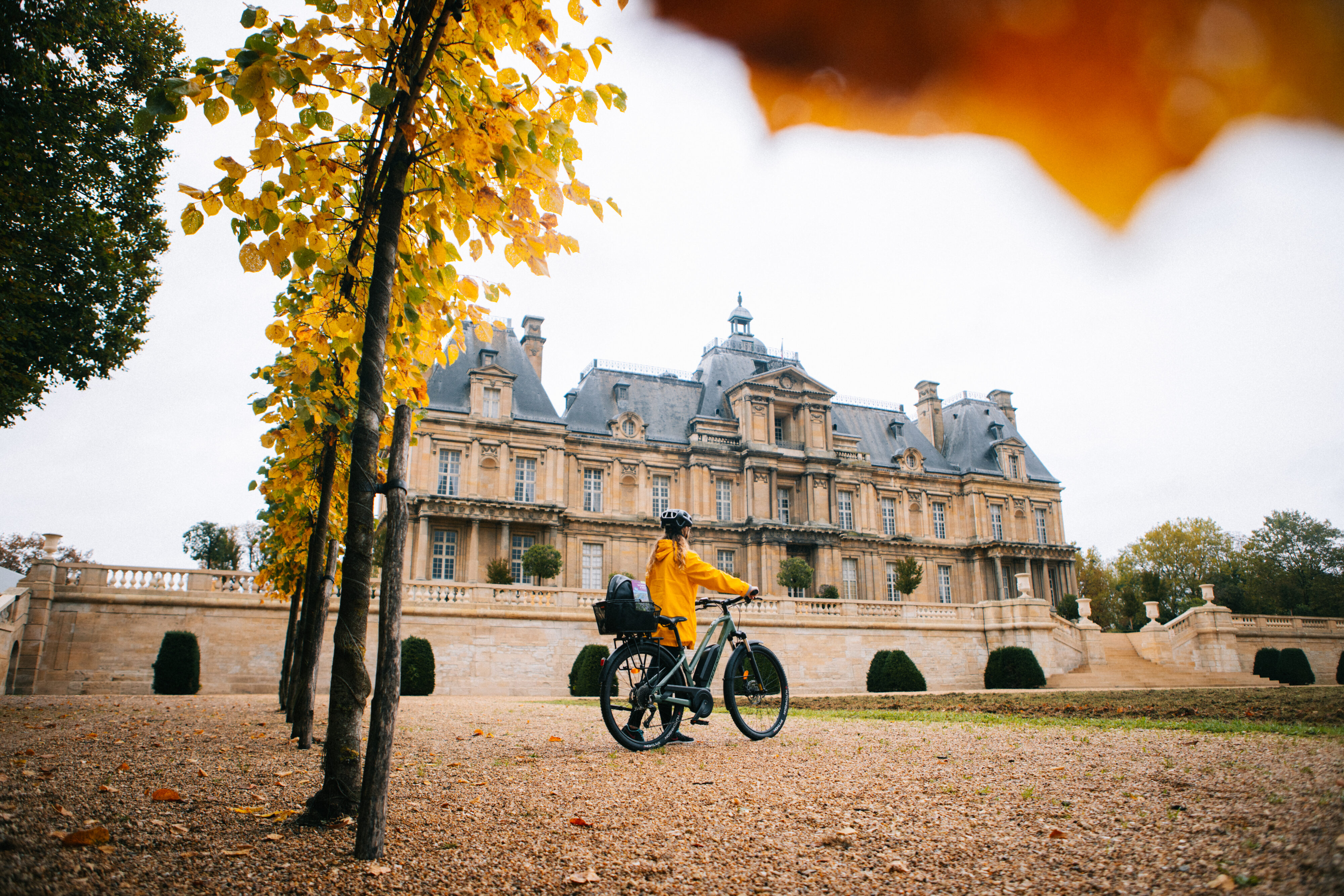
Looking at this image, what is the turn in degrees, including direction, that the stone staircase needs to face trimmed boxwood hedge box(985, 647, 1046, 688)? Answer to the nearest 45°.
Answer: approximately 45° to its right

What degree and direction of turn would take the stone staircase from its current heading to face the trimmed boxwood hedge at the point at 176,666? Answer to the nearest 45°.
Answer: approximately 45° to its right

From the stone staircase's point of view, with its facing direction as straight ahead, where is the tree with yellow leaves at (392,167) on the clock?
The tree with yellow leaves is roughly at 12 o'clock from the stone staircase.

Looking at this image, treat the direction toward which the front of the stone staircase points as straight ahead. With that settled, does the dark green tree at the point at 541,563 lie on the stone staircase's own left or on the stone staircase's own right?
on the stone staircase's own right

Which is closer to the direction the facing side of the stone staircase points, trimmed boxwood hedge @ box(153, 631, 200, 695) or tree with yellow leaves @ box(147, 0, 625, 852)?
the tree with yellow leaves

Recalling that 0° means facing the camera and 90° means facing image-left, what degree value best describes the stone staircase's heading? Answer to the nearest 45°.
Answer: approximately 0°

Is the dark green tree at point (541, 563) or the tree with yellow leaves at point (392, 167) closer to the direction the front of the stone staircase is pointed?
the tree with yellow leaves

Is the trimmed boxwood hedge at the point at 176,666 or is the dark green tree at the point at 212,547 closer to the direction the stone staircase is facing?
the trimmed boxwood hedge

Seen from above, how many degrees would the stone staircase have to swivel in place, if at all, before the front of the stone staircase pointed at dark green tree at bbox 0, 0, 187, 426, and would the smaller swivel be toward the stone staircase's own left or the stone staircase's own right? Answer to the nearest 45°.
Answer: approximately 45° to the stone staircase's own right

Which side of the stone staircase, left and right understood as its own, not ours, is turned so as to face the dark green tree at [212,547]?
right

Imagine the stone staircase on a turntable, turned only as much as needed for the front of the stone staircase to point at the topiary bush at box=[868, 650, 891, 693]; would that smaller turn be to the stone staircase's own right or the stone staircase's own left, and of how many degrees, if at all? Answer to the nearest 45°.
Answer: approximately 45° to the stone staircase's own right
